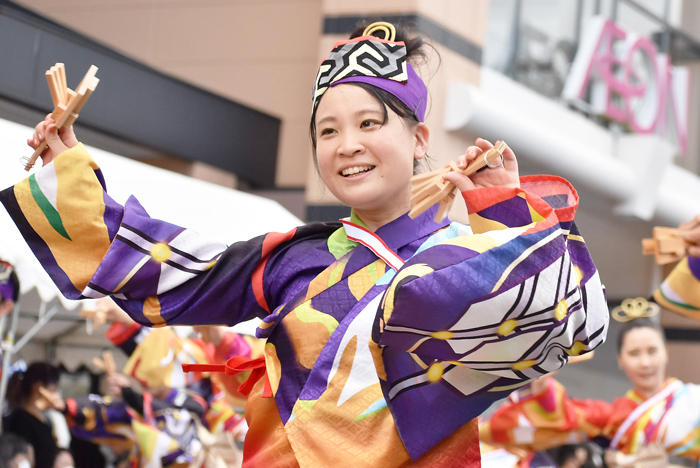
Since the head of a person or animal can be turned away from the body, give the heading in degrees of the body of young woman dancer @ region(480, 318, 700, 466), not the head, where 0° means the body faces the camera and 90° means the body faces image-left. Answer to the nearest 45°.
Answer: approximately 0°

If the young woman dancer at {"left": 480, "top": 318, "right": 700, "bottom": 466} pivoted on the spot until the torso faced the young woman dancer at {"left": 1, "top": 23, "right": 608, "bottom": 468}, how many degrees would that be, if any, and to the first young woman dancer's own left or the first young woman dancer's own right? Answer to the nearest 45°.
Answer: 0° — they already face them
